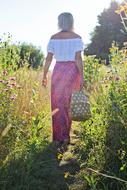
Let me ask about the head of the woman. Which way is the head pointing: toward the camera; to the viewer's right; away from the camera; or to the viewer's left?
away from the camera

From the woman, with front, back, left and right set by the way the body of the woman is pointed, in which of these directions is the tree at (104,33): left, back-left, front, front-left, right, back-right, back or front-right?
front

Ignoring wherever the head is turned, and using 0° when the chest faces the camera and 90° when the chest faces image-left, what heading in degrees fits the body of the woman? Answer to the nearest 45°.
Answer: approximately 180°
